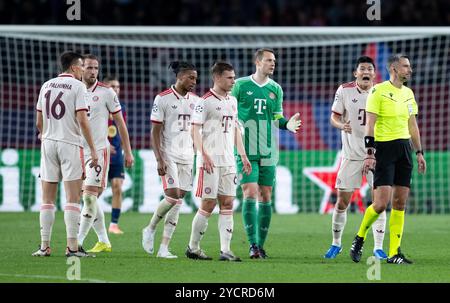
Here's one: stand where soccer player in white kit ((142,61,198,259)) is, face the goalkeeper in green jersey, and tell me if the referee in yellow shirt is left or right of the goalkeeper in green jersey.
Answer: right

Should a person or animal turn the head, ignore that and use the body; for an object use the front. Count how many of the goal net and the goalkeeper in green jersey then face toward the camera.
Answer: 2

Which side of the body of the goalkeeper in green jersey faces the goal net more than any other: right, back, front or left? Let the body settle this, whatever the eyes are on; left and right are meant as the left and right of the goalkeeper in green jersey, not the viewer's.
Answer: back

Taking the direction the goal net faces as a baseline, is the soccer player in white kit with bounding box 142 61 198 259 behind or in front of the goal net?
in front

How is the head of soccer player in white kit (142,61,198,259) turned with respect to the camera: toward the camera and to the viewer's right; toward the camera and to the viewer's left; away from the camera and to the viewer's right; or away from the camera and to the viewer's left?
toward the camera and to the viewer's right

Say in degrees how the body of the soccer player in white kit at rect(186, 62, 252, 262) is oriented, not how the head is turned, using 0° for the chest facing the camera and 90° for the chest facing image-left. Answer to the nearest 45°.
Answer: approximately 315°

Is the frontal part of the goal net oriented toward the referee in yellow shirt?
yes

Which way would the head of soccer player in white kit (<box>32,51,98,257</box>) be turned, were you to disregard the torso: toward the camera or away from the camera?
away from the camera

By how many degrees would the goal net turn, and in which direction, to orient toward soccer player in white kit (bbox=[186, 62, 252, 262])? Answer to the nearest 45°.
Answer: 0° — it already faces them
